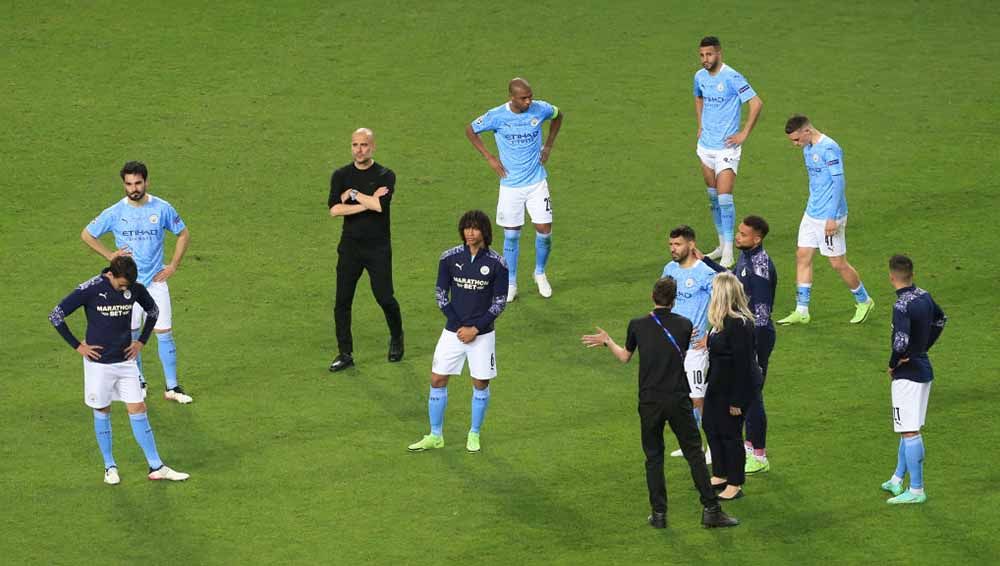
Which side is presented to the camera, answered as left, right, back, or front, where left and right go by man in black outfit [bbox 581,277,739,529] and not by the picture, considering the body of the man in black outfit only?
back

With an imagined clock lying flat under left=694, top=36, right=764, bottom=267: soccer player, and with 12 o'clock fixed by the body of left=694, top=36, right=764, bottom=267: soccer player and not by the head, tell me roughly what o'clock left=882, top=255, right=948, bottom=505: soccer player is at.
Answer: left=882, top=255, right=948, bottom=505: soccer player is roughly at 10 o'clock from left=694, top=36, right=764, bottom=267: soccer player.

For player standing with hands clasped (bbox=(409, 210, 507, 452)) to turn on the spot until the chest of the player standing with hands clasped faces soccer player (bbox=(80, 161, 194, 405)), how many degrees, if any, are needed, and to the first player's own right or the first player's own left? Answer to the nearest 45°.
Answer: approximately 90° to the first player's own right

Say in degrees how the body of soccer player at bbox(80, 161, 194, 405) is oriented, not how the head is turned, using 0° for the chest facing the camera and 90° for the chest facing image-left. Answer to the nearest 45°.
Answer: approximately 0°

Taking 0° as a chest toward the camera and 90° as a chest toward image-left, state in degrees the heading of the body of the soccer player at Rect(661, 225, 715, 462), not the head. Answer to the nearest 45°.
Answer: approximately 45°

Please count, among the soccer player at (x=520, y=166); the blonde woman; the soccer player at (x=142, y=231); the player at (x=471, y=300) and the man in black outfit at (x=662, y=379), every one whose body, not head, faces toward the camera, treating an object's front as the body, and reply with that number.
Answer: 3

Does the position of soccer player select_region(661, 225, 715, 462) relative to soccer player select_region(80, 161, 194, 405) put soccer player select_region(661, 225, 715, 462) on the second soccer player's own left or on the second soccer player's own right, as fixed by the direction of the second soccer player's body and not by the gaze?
on the second soccer player's own left

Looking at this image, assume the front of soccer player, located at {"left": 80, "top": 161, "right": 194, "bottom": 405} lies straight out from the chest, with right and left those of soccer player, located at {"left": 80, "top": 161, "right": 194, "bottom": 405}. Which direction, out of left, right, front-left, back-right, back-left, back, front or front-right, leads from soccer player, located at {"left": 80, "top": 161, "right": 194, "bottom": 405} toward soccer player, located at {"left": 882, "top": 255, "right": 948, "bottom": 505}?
front-left

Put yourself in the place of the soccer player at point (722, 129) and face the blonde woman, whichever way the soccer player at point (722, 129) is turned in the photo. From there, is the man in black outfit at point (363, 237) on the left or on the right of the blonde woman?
right

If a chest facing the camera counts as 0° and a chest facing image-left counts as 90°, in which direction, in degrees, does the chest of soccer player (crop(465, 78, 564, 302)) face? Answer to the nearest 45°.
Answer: approximately 0°

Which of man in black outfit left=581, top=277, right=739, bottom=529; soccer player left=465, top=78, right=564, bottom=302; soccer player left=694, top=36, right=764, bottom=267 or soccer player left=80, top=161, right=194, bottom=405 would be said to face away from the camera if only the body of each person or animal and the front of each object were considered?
the man in black outfit
